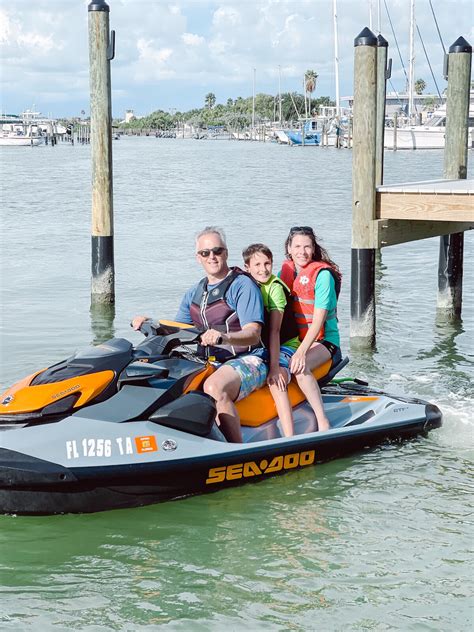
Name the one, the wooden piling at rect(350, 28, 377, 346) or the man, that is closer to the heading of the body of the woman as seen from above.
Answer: the man

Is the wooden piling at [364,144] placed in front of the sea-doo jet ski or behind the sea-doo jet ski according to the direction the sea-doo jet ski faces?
behind

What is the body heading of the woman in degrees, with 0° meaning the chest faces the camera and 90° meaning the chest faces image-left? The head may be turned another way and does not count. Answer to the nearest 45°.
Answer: approximately 45°

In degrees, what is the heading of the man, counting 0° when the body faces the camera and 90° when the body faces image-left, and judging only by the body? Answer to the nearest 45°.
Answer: approximately 45°

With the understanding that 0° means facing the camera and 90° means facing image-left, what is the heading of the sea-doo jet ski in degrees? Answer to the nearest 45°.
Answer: approximately 45°
